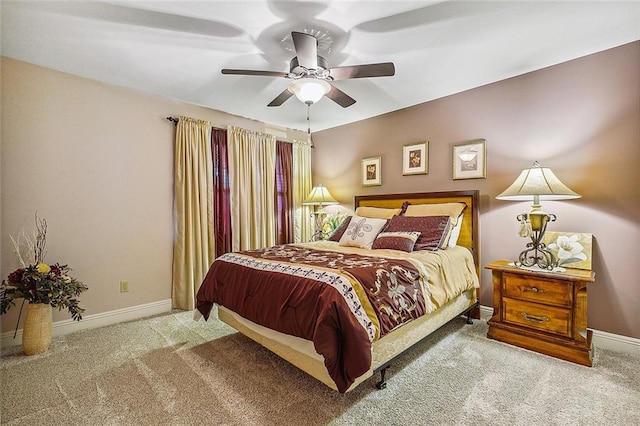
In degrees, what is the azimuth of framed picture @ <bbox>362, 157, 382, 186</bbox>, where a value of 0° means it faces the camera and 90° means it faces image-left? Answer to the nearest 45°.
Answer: approximately 45°

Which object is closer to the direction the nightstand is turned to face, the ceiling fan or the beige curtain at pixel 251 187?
the ceiling fan

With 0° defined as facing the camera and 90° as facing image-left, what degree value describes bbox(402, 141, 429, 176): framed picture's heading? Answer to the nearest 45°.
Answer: approximately 45°

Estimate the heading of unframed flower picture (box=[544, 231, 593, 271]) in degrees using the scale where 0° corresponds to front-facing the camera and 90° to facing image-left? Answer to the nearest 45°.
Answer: approximately 45°

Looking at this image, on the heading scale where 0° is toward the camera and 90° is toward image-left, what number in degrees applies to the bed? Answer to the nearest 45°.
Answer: approximately 45°

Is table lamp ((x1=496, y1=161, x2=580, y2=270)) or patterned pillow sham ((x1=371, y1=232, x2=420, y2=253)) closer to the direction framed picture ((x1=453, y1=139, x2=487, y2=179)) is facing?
the patterned pillow sham
